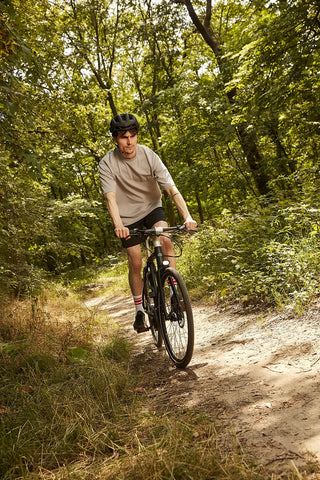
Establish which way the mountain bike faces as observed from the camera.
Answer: facing the viewer
